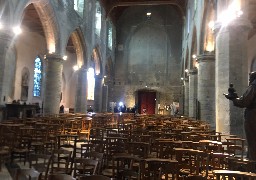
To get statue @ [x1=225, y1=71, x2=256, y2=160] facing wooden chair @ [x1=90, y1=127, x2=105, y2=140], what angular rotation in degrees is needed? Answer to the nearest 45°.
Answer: approximately 45° to its right

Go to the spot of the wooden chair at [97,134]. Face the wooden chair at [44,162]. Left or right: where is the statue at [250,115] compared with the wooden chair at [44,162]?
left

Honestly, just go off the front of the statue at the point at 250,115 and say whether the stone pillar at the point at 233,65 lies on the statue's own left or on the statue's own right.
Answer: on the statue's own right

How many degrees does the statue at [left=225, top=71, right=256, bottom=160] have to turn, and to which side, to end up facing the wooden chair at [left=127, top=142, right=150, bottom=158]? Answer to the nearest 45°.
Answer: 0° — it already faces it

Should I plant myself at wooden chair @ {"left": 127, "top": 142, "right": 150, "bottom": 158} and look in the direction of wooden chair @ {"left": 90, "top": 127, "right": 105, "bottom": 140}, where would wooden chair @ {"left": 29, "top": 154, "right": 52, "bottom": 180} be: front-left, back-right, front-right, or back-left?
back-left

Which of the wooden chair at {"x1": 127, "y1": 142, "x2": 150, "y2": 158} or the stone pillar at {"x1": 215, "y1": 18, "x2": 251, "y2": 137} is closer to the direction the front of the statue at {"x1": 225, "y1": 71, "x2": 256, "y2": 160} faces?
the wooden chair

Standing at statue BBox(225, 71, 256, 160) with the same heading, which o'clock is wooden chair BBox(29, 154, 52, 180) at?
The wooden chair is roughly at 11 o'clock from the statue.

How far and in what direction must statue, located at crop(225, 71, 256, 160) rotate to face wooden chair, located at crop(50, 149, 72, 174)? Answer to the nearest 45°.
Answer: approximately 45° to its left

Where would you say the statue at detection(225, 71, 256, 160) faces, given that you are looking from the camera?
facing to the left of the viewer
